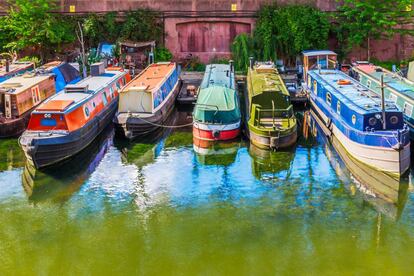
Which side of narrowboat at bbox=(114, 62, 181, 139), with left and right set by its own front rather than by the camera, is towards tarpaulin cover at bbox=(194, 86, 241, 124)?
left

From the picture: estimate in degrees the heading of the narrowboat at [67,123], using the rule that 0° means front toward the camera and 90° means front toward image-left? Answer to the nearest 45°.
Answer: approximately 45°

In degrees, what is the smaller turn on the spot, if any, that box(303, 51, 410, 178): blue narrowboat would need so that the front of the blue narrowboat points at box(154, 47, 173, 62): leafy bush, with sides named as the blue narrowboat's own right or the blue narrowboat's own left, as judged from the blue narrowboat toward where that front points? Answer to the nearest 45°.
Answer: approximately 180°

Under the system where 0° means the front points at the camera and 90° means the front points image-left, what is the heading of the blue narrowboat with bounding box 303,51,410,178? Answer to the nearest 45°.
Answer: approximately 315°

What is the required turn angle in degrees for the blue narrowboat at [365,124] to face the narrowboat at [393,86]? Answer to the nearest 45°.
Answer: approximately 135° to its left
